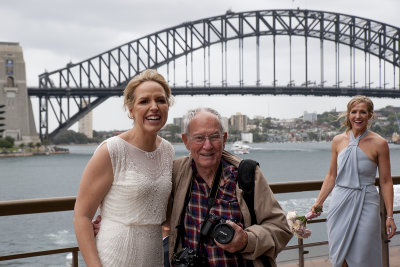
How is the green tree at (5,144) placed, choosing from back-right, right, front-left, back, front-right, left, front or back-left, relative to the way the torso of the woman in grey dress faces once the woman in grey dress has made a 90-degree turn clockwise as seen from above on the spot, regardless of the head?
front-right

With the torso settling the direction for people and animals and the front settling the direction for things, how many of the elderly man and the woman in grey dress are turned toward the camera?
2

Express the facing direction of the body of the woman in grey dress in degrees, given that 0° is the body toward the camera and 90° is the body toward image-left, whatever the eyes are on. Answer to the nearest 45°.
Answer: approximately 0°

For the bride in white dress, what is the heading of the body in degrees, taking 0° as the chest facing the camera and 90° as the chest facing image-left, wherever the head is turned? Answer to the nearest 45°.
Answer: approximately 315°

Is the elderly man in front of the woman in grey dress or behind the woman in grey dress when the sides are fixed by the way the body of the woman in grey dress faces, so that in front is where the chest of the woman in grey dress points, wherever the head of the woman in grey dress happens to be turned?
in front

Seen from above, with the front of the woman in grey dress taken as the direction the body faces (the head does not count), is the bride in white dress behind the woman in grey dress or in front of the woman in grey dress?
in front

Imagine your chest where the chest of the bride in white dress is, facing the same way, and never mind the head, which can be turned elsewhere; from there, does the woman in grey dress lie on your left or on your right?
on your left
